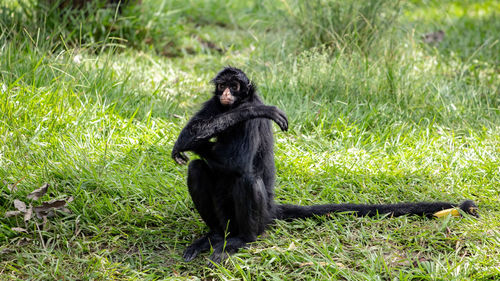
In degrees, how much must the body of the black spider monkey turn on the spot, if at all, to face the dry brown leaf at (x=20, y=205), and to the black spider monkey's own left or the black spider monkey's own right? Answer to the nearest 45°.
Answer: approximately 45° to the black spider monkey's own right

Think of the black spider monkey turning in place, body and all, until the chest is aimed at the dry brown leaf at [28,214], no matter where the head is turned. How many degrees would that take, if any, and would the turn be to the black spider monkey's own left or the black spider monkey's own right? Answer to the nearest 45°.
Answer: approximately 45° to the black spider monkey's own right

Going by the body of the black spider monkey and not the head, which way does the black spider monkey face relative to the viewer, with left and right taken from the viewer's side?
facing the viewer and to the left of the viewer

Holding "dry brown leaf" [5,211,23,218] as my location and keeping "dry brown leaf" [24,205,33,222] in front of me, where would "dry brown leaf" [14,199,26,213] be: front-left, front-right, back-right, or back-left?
front-left

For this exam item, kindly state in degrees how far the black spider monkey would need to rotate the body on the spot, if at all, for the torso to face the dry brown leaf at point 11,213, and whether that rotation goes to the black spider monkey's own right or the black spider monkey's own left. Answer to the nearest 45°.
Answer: approximately 45° to the black spider monkey's own right

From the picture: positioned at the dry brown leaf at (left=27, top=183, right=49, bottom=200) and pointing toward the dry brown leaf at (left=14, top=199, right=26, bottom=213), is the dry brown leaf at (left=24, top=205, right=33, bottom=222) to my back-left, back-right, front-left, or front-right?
front-left
